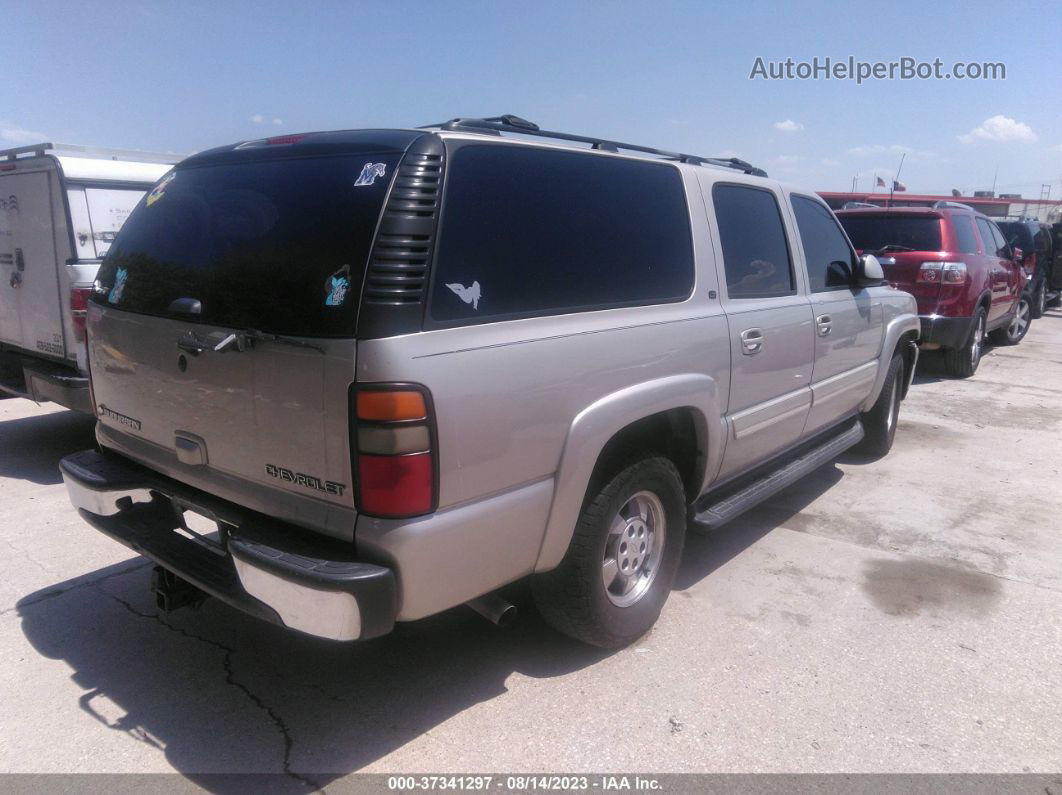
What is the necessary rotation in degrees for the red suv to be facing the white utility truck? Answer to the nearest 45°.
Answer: approximately 180°

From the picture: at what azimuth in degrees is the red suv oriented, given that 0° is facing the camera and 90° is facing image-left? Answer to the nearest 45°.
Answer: approximately 225°

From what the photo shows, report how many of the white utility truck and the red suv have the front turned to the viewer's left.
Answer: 0

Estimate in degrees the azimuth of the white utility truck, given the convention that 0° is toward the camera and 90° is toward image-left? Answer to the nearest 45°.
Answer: approximately 225°

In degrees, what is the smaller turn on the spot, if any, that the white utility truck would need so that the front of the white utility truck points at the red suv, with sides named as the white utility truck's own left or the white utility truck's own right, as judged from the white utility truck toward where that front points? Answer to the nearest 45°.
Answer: approximately 45° to the white utility truck's own right
